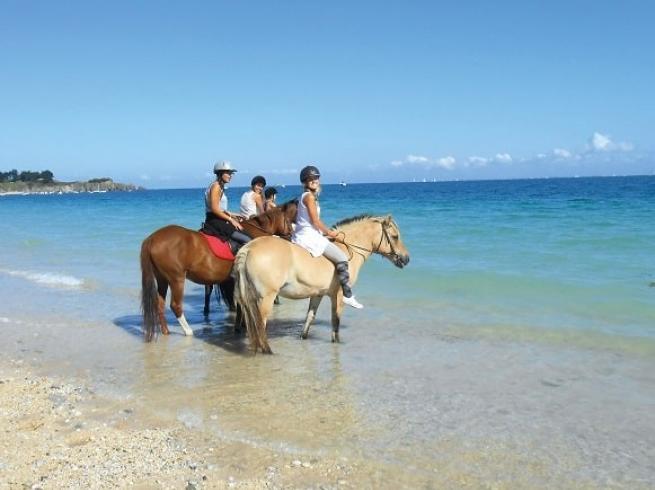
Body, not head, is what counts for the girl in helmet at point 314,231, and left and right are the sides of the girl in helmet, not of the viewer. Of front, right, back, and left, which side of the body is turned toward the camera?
right

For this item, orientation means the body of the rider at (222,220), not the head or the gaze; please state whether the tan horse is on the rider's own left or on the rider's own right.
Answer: on the rider's own right

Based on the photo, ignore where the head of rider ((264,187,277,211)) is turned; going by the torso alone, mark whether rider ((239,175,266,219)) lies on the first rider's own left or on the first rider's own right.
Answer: on the first rider's own right

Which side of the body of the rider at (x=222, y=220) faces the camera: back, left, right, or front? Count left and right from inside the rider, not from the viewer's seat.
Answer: right

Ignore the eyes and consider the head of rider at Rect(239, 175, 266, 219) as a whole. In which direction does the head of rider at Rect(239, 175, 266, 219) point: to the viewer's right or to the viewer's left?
to the viewer's right

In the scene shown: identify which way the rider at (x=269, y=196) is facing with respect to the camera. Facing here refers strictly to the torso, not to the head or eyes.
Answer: to the viewer's right

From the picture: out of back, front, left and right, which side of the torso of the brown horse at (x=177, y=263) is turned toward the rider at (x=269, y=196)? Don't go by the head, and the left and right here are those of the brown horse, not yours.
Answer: front
